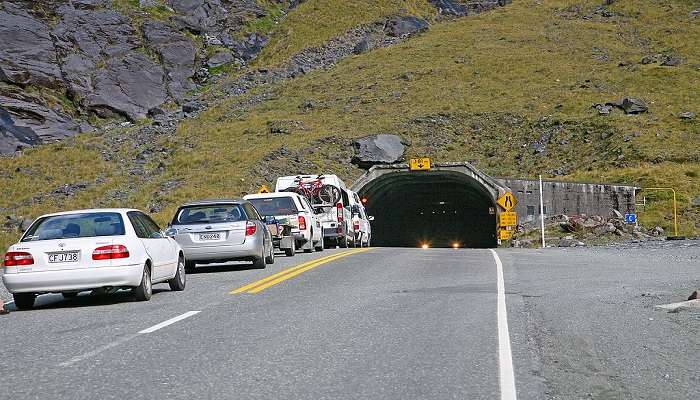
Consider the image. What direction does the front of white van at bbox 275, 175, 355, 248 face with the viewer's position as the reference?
facing away from the viewer

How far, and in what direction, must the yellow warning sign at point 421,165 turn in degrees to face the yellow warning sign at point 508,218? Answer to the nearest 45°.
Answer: approximately 45° to its left

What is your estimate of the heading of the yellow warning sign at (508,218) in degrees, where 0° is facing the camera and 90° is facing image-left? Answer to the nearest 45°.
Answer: approximately 0°

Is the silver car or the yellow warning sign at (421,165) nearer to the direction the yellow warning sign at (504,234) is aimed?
the silver car

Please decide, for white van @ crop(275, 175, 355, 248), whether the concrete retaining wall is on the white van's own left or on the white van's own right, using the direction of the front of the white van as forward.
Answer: on the white van's own right

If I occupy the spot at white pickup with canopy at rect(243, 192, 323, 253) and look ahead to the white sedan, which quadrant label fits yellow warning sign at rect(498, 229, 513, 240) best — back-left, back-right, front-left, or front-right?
back-left

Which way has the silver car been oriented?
away from the camera

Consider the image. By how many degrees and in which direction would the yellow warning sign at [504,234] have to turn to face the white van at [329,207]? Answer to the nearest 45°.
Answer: approximately 45° to its right
